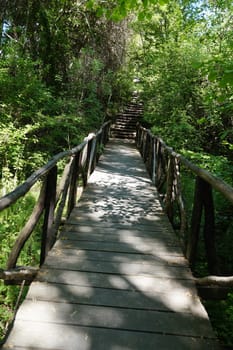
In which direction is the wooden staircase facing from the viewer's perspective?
toward the camera
